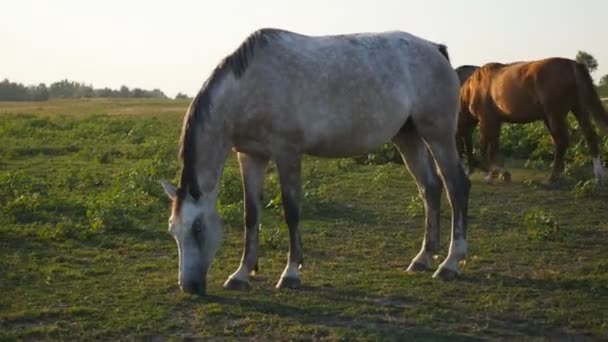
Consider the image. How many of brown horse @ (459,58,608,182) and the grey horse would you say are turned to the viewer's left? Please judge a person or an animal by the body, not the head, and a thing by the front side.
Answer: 2

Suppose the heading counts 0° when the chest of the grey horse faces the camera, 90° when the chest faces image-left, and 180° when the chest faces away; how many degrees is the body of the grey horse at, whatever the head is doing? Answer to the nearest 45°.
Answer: approximately 90°

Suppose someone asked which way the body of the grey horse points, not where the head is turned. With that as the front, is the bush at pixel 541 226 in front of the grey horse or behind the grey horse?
behind

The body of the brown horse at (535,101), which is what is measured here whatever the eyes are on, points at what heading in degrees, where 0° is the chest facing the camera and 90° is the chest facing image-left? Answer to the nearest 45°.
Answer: approximately 90°

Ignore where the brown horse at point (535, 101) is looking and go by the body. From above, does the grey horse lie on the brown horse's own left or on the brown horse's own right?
on the brown horse's own left

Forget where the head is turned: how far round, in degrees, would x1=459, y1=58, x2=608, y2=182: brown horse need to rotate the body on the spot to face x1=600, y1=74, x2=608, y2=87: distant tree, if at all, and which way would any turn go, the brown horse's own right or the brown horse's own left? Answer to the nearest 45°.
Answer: approximately 90° to the brown horse's own right
